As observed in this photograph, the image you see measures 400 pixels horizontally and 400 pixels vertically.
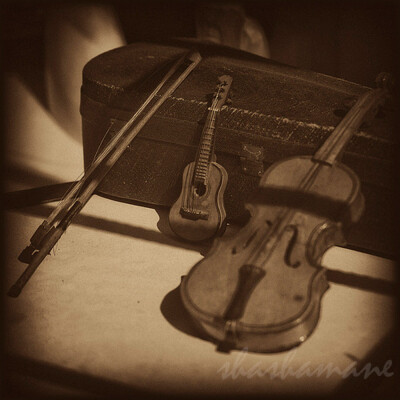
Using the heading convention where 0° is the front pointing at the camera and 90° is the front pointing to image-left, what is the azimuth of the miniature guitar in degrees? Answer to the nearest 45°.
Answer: approximately 45°

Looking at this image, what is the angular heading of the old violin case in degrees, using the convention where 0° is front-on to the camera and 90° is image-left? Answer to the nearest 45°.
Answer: approximately 45°
